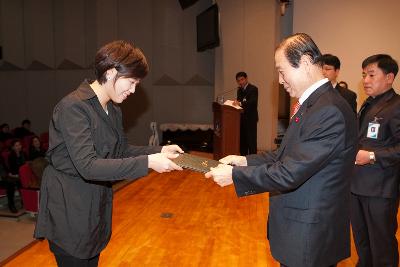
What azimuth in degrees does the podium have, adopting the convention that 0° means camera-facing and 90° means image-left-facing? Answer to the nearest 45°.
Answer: approximately 90°

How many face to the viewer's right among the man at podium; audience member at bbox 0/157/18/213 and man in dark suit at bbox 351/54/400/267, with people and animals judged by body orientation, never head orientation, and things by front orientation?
1

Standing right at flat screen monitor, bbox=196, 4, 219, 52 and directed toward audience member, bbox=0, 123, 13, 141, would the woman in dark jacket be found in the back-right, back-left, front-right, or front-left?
front-left

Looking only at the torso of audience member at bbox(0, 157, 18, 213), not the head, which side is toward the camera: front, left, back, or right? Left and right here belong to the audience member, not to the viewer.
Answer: right

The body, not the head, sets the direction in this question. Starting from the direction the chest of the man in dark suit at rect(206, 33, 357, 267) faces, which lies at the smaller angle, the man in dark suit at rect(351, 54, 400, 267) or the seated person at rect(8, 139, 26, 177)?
the seated person

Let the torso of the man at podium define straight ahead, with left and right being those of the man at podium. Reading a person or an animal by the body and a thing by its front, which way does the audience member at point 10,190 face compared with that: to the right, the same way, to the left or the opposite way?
the opposite way

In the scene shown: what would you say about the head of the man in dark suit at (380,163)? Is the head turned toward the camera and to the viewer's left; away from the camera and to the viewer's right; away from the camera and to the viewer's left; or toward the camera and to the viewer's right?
toward the camera and to the viewer's left

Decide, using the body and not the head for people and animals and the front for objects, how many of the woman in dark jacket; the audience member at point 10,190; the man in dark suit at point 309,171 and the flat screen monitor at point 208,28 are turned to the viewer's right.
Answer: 2

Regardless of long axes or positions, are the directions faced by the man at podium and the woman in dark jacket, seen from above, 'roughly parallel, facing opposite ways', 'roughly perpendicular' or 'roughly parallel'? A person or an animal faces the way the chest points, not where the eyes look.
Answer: roughly parallel, facing opposite ways

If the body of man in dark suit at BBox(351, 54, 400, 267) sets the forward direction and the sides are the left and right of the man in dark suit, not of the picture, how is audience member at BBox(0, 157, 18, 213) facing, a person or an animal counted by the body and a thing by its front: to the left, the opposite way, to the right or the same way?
the opposite way

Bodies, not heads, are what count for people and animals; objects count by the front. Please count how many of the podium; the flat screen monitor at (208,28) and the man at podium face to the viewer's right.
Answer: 0

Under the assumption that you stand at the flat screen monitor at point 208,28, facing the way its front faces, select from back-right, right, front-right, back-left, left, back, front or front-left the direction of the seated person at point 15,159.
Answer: front

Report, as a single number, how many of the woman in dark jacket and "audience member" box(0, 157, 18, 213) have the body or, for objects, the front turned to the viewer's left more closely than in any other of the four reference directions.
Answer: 0

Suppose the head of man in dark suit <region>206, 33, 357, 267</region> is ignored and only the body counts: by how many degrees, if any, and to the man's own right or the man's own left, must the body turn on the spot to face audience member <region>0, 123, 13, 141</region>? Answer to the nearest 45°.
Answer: approximately 45° to the man's own right

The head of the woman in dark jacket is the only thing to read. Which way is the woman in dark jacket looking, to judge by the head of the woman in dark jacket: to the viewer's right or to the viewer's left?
to the viewer's right

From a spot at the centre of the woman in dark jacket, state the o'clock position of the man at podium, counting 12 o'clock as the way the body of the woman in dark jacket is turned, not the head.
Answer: The man at podium is roughly at 10 o'clock from the woman in dark jacket.

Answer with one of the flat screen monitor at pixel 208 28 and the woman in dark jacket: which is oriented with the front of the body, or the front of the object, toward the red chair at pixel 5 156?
the flat screen monitor

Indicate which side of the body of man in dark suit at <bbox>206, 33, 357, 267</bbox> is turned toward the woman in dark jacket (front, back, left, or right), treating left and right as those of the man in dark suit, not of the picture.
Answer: front

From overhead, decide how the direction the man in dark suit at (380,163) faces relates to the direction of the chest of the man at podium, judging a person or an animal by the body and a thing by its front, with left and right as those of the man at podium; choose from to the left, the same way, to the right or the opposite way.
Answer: the same way

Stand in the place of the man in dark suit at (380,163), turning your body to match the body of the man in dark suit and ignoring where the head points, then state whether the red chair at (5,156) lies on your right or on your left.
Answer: on your right

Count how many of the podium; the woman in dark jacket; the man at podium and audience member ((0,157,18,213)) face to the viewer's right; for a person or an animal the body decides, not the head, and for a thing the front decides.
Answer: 2

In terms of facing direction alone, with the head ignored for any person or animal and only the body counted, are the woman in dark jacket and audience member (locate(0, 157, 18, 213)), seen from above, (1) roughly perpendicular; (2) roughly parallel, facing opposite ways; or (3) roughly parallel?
roughly parallel
